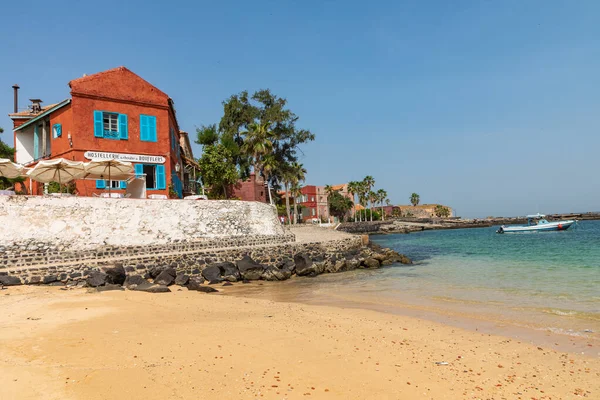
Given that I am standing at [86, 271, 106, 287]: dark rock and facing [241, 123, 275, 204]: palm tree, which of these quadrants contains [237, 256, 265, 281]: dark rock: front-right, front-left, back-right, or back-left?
front-right

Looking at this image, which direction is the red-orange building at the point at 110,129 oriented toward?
toward the camera

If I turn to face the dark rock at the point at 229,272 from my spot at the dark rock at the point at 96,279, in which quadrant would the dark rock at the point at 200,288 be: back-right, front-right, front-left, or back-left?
front-right

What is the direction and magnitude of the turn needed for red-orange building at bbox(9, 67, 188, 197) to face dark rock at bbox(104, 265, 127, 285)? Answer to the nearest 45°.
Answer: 0° — it already faces it

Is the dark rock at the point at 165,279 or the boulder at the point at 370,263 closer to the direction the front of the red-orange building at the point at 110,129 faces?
the dark rock

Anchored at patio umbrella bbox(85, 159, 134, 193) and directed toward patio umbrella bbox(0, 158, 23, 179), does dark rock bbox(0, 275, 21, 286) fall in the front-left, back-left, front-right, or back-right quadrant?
front-left

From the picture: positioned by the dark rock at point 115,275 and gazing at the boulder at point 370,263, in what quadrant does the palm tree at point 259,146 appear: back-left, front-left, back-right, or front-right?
front-left

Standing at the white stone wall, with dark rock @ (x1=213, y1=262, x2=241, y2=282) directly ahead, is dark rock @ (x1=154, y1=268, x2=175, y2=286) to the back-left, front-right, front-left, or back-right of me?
front-right

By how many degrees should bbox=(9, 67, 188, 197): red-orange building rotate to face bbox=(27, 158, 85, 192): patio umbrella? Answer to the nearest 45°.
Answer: approximately 45° to its right

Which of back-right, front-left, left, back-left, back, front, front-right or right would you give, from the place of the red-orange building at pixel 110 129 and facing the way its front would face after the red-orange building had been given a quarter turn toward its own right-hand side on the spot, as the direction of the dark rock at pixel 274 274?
back-left

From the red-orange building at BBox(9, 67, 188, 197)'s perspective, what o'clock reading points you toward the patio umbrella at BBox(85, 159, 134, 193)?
The patio umbrella is roughly at 12 o'clock from the red-orange building.

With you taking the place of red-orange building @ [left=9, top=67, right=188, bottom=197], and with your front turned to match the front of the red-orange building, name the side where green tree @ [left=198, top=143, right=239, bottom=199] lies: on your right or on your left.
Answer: on your left

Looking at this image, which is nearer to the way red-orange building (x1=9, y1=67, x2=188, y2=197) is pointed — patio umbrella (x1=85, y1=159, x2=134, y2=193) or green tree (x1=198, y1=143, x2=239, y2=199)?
the patio umbrella

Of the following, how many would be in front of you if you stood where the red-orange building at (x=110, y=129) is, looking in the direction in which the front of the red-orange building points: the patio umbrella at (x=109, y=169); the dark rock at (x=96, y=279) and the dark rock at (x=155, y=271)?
3

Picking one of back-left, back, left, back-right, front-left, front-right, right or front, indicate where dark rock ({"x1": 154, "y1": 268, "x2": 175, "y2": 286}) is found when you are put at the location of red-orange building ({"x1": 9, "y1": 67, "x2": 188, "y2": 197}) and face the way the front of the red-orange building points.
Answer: front

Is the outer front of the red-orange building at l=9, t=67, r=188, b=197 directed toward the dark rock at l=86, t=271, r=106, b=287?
yes

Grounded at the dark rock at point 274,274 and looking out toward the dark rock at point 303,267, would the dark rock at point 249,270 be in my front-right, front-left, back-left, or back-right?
back-left
